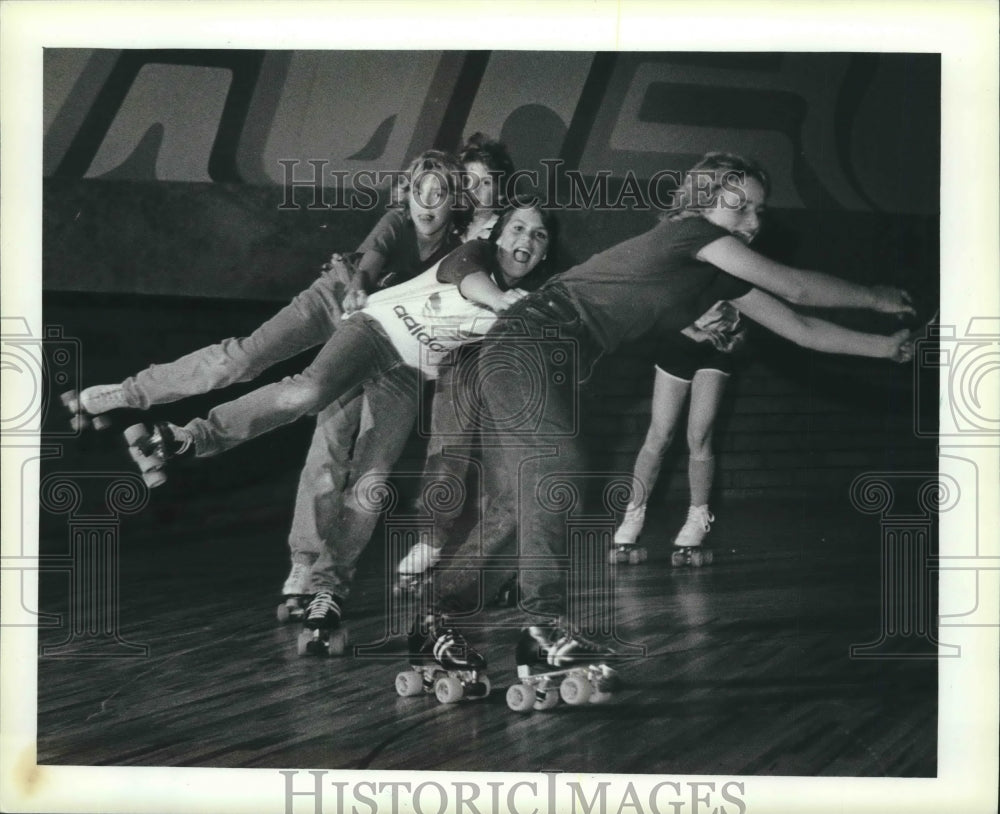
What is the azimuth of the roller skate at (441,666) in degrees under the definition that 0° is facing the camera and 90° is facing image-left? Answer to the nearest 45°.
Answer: approximately 315°

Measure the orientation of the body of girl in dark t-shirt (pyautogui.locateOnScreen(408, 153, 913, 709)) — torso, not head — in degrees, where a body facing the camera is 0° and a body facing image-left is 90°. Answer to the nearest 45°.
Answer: approximately 270°
